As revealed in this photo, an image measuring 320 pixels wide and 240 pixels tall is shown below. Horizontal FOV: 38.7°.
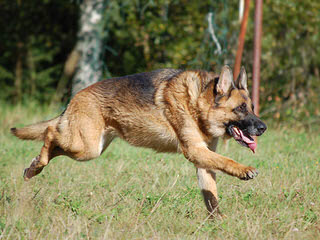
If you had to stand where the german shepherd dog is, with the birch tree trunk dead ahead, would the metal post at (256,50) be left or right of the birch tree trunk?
right

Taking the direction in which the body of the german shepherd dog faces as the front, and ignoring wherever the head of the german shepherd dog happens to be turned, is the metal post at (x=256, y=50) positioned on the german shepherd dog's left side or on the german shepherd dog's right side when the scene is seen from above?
on the german shepherd dog's left side

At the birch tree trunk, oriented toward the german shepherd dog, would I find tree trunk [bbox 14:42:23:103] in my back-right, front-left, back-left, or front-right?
back-right

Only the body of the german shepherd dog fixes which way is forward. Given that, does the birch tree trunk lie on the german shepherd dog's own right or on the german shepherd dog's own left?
on the german shepherd dog's own left

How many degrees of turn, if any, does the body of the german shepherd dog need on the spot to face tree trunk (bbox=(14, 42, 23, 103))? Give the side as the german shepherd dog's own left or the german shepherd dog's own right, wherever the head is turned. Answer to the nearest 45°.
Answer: approximately 90° to the german shepherd dog's own left

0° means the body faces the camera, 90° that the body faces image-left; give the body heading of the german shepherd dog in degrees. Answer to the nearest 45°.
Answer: approximately 270°
